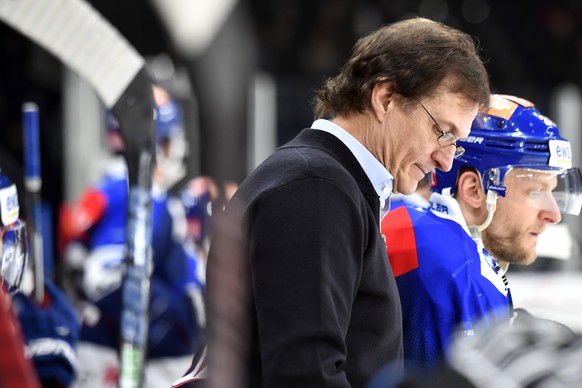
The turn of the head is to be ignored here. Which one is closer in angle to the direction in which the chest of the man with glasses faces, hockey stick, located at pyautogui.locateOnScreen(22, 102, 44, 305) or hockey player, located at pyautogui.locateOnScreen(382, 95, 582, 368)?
the hockey player

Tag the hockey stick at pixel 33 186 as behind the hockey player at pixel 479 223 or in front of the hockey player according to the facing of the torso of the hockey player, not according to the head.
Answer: behind

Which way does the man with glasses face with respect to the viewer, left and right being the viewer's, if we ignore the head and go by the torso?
facing to the right of the viewer

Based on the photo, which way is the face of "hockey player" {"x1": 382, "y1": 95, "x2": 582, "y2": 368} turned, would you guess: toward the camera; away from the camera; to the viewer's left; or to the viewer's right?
to the viewer's right

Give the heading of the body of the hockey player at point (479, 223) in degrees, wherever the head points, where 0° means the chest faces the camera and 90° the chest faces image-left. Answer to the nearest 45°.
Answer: approximately 270°

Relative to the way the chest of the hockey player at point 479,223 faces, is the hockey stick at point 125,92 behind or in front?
behind

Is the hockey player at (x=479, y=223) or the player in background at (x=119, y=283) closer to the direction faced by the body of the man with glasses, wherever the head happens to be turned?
the hockey player

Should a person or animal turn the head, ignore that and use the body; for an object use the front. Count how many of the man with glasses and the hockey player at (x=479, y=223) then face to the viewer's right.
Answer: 2

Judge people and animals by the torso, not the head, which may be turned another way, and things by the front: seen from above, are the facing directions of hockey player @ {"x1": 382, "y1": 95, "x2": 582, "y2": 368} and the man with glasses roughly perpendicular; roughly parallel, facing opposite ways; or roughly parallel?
roughly parallel
